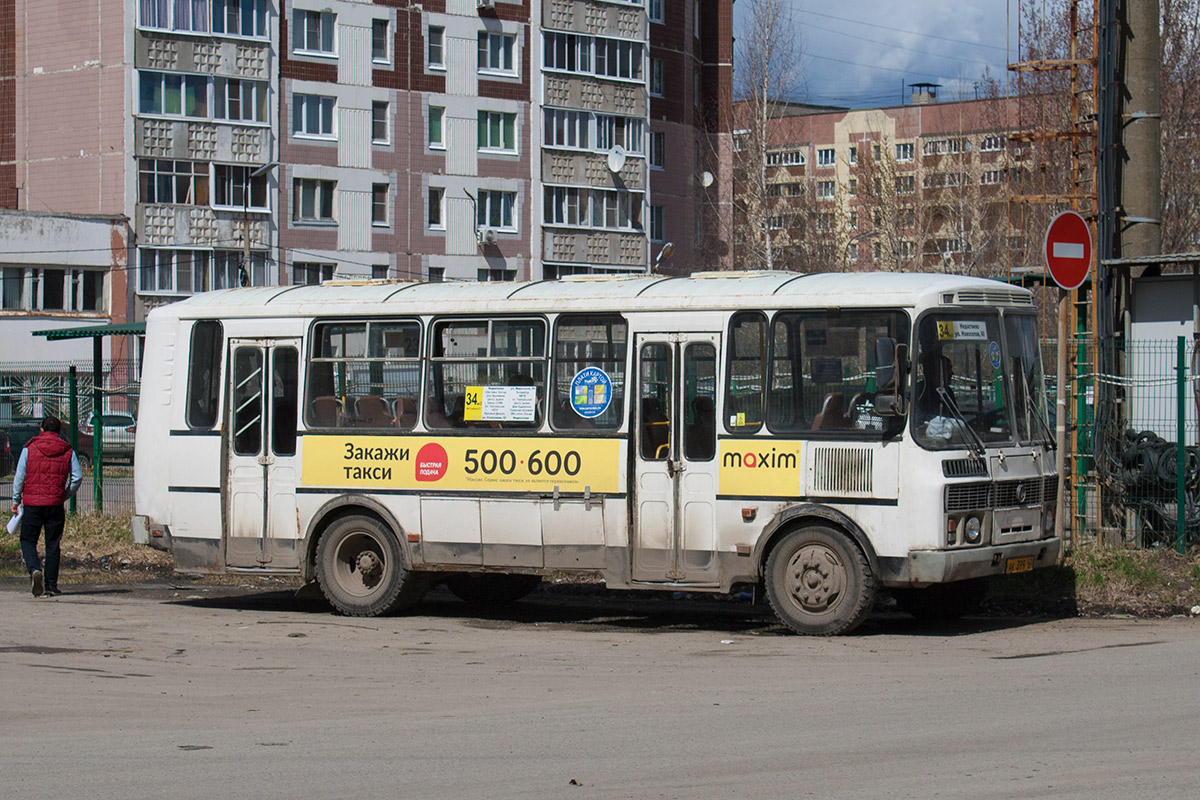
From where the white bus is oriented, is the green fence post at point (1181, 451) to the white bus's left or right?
on its left

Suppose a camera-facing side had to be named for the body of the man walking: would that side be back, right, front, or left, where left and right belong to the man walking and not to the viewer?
back

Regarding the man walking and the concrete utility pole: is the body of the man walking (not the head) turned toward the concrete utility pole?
no

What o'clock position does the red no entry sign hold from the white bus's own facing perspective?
The red no entry sign is roughly at 10 o'clock from the white bus.

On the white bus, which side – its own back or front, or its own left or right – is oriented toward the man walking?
back

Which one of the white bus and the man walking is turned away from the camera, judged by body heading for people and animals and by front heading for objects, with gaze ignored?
the man walking

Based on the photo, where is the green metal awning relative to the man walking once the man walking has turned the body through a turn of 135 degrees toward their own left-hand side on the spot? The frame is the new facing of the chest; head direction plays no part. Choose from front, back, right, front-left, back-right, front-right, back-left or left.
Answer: back-right

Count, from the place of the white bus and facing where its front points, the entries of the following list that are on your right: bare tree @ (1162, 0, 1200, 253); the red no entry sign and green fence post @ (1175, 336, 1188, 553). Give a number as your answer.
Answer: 0

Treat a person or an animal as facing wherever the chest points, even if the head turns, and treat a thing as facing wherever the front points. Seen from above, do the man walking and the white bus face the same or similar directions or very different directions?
very different directions

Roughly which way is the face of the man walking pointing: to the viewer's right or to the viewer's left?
to the viewer's left

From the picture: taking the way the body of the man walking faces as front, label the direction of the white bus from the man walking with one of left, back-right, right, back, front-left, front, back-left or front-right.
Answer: back-right

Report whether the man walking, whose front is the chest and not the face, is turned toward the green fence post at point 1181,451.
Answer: no

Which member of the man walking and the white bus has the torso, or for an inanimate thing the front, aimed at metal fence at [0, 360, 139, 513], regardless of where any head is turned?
the man walking

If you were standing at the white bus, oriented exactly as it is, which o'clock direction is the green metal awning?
The green metal awning is roughly at 6 o'clock from the white bus.

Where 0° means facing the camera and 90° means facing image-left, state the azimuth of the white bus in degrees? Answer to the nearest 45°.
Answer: approximately 315°

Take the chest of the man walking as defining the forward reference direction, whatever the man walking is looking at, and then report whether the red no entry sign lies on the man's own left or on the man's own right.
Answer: on the man's own right

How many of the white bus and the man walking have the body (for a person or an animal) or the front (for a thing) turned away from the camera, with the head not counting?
1
